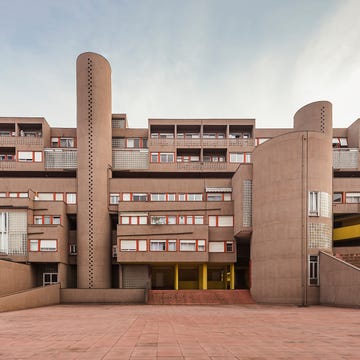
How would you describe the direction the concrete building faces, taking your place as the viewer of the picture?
facing the viewer

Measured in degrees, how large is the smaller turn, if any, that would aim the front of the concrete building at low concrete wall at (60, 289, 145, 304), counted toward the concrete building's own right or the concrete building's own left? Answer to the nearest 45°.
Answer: approximately 45° to the concrete building's own right
